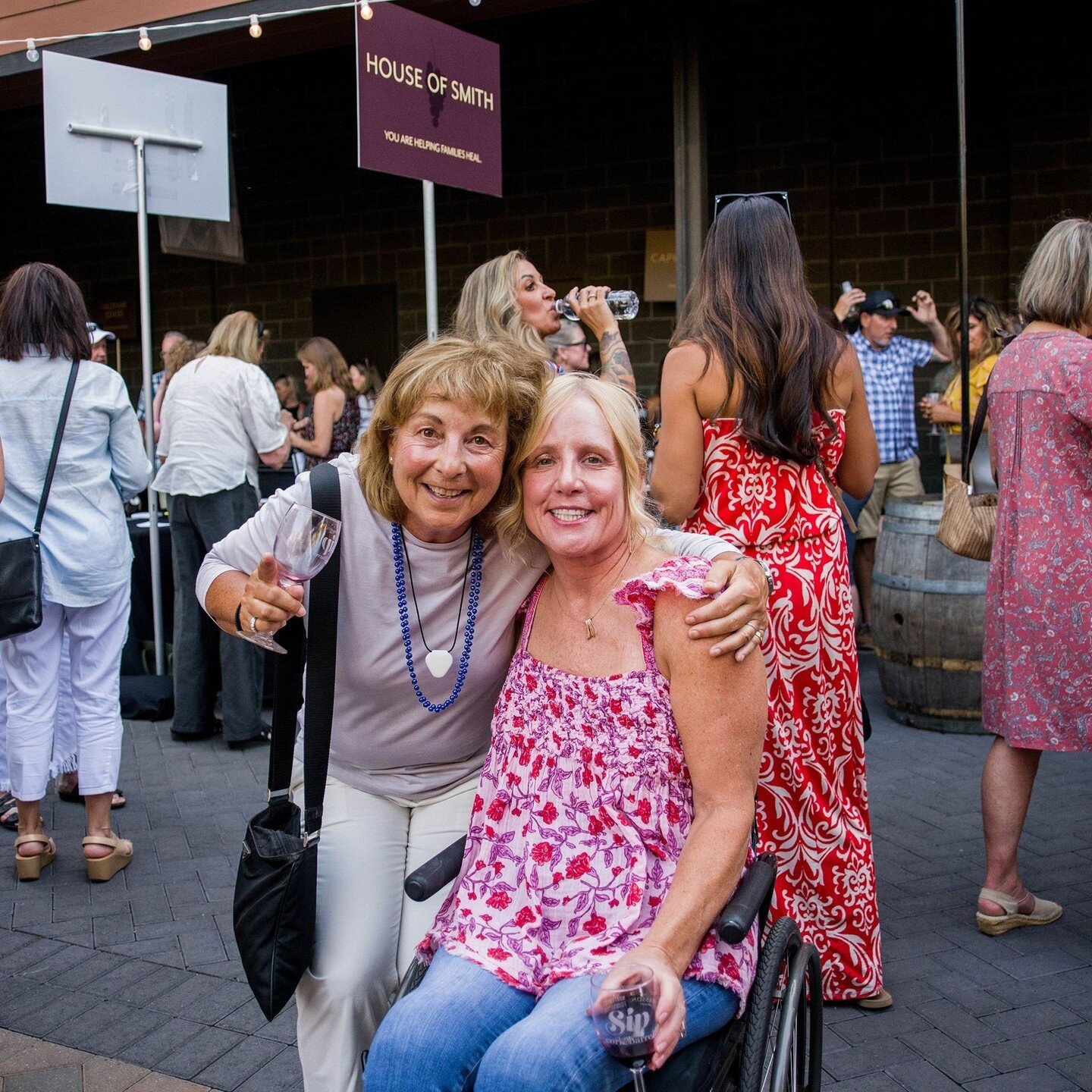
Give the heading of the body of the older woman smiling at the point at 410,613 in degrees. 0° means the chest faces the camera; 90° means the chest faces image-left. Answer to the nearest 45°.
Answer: approximately 0°

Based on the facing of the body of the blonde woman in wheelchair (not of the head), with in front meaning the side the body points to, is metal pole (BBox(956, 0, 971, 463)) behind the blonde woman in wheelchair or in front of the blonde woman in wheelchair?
behind

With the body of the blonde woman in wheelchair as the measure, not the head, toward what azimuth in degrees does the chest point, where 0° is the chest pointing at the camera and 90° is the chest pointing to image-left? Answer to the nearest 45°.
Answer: approximately 45°

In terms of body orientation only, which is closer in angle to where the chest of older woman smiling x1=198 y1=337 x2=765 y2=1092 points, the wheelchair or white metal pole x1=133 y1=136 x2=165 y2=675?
the wheelchair

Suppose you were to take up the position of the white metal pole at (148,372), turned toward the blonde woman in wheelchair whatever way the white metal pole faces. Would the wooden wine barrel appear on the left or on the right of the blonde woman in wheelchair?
left

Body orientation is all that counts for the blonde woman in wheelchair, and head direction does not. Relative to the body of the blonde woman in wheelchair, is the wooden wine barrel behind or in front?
behind

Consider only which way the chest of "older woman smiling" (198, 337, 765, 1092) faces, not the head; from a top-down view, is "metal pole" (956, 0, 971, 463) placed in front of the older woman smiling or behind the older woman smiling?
behind
